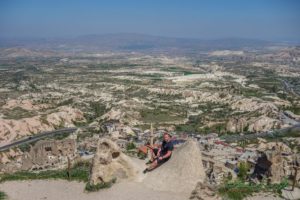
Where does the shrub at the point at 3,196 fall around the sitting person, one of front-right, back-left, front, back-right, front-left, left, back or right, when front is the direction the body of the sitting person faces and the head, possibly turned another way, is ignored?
front-right

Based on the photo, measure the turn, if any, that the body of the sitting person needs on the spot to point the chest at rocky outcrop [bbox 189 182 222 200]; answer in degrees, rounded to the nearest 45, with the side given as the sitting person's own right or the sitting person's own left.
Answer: approximately 90° to the sitting person's own left

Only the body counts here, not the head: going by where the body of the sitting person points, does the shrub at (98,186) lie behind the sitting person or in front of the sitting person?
in front

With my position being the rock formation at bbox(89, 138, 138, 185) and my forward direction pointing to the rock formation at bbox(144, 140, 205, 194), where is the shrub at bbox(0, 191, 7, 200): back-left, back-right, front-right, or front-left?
back-right

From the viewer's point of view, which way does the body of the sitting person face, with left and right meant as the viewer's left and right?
facing the viewer and to the left of the viewer

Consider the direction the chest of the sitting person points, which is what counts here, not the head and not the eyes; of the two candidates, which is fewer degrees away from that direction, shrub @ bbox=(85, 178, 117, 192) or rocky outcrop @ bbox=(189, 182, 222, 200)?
the shrub
